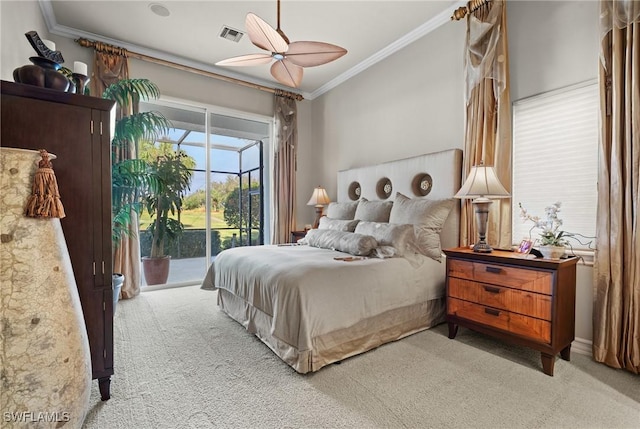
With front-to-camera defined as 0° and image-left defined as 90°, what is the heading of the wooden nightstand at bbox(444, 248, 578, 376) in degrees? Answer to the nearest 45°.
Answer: approximately 45°

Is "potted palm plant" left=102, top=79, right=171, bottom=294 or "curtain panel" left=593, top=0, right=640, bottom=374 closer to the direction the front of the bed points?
the potted palm plant

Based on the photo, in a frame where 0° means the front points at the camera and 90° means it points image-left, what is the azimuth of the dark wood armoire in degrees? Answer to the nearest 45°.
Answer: approximately 270°

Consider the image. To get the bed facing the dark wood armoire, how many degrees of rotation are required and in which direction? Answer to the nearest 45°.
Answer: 0° — it already faces it

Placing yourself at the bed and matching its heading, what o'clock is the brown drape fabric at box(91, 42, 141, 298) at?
The brown drape fabric is roughly at 2 o'clock from the bed.

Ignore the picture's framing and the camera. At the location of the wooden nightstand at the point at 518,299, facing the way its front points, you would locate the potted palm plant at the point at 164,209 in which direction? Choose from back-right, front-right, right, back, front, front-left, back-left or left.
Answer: front-right

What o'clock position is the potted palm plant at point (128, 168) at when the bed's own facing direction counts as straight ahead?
The potted palm plant is roughly at 2 o'clock from the bed.

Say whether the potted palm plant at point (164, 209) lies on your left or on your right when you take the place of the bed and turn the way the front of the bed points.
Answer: on your right

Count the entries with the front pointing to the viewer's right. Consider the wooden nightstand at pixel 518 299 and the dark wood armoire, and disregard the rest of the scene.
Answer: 1
